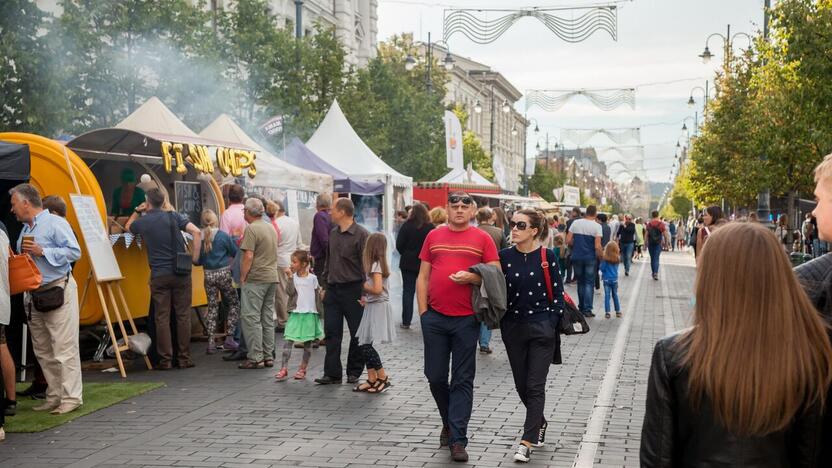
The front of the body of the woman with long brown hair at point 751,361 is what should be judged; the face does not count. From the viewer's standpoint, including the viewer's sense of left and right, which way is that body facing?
facing away from the viewer

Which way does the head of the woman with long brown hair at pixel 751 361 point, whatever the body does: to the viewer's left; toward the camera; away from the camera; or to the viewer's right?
away from the camera

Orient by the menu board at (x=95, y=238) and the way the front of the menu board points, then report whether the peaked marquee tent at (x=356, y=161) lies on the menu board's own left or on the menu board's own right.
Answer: on the menu board's own left

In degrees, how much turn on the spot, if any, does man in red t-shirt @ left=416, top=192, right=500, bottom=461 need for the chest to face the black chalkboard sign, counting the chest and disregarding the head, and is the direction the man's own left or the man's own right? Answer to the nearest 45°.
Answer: approximately 135° to the man's own right

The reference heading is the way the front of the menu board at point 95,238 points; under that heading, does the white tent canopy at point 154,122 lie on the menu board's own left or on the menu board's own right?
on the menu board's own left

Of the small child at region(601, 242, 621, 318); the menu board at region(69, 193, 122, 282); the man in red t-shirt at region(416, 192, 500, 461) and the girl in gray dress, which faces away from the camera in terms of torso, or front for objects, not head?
the small child

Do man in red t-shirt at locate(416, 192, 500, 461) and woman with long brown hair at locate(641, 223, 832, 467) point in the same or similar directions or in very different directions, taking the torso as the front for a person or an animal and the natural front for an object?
very different directions

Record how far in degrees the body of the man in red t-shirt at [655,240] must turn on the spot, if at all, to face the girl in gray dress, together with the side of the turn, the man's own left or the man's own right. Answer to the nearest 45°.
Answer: approximately 180°

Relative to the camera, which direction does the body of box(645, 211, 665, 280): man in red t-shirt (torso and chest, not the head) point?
away from the camera

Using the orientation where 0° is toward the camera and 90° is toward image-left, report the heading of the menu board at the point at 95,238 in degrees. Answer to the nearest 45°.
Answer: approximately 315°
